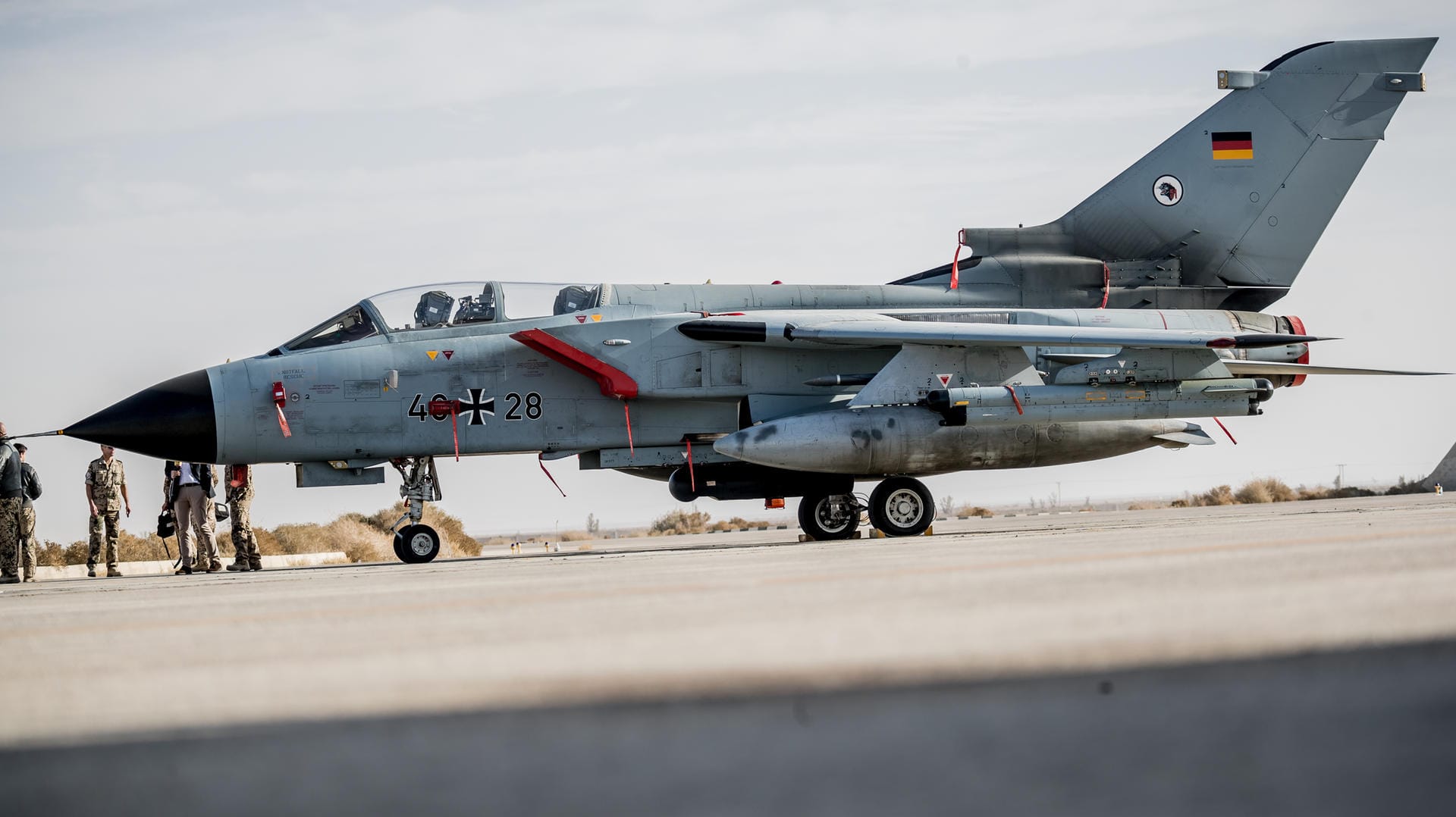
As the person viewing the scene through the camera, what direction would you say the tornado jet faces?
facing to the left of the viewer

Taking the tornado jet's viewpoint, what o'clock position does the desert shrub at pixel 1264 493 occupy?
The desert shrub is roughly at 4 o'clock from the tornado jet.

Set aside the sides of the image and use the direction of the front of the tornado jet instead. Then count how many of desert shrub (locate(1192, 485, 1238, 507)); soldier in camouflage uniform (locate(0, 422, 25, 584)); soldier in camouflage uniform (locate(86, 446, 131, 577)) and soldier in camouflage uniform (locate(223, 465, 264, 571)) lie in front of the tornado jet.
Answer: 3

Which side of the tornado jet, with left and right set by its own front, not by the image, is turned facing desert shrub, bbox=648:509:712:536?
right

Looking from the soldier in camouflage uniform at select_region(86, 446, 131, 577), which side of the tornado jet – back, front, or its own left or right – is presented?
front

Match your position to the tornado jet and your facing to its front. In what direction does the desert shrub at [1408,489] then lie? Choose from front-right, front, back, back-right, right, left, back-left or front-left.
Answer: back-right

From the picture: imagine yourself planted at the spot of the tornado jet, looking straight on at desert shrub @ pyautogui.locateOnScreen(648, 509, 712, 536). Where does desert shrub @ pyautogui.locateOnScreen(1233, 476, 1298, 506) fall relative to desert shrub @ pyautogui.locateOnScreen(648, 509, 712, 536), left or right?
right

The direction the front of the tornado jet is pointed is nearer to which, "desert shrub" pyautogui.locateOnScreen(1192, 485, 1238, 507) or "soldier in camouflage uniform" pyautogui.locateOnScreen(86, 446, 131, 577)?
the soldier in camouflage uniform
